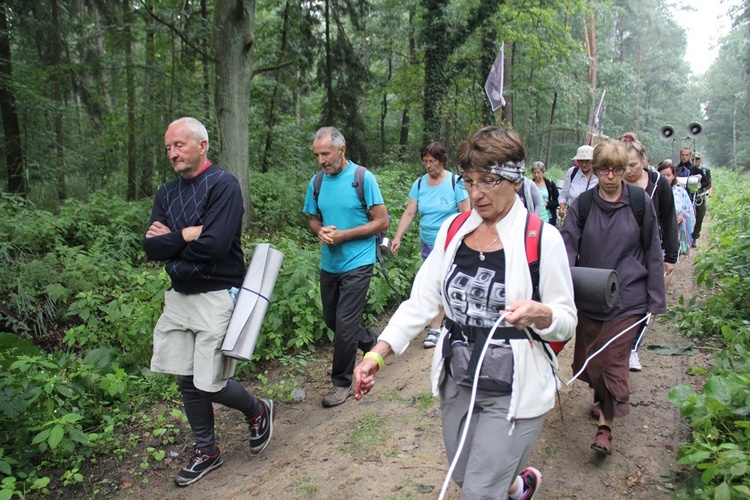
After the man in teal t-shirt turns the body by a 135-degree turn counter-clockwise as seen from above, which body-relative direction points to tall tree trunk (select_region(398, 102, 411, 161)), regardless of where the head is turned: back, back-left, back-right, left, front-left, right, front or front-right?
left

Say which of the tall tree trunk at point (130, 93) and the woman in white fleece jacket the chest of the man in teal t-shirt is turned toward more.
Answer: the woman in white fleece jacket

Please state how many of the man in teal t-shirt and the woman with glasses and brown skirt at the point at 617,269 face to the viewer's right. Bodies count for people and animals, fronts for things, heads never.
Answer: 0

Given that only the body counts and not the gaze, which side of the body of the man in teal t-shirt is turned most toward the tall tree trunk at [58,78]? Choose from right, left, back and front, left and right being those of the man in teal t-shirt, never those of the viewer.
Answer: right

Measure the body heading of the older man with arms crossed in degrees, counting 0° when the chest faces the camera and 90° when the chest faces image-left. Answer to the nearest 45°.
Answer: approximately 45°

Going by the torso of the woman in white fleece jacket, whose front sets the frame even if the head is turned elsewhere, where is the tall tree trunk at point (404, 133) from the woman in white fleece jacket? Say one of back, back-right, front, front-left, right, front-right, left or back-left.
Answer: back-right

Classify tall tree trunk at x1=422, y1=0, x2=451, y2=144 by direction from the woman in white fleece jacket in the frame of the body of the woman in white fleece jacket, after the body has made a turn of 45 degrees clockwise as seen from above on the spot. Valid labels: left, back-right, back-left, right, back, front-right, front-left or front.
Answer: right

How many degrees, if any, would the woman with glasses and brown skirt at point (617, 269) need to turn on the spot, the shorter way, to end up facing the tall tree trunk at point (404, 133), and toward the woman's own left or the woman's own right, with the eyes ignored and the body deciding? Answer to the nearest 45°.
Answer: approximately 135° to the woman's own right

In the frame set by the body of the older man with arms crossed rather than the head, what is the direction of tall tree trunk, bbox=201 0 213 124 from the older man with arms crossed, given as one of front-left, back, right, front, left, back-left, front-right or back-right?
back-right

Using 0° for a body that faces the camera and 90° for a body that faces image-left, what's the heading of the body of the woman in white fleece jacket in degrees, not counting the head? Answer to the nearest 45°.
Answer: approximately 45°

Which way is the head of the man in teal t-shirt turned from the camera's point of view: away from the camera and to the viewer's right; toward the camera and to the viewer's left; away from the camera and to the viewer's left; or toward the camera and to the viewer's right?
toward the camera and to the viewer's left

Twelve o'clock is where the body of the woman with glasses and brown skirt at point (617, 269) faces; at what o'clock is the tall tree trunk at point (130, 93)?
The tall tree trunk is roughly at 4 o'clock from the woman with glasses and brown skirt.
